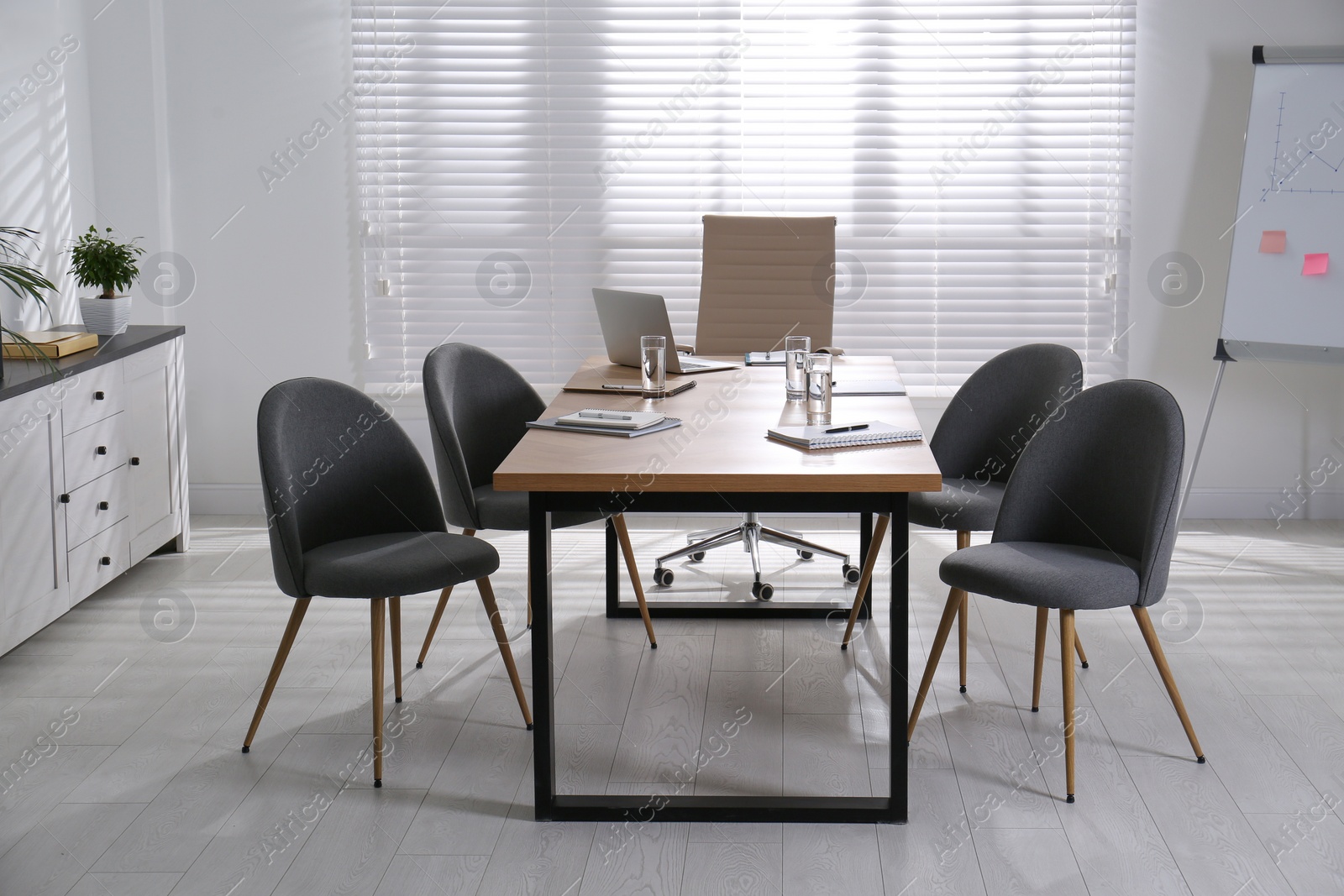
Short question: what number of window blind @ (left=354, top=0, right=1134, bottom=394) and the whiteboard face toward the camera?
2

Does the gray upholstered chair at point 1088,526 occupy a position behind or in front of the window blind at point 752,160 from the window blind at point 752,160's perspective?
in front

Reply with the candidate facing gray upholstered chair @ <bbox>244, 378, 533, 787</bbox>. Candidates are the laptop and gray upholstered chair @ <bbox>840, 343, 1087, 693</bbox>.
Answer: gray upholstered chair @ <bbox>840, 343, 1087, 693</bbox>

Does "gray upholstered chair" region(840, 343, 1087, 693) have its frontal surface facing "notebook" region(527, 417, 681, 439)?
yes

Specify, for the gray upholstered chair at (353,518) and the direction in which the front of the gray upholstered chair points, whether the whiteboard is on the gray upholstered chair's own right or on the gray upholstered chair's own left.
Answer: on the gray upholstered chair's own left

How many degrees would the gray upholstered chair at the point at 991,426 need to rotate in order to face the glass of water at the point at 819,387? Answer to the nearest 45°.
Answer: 0° — it already faces it
